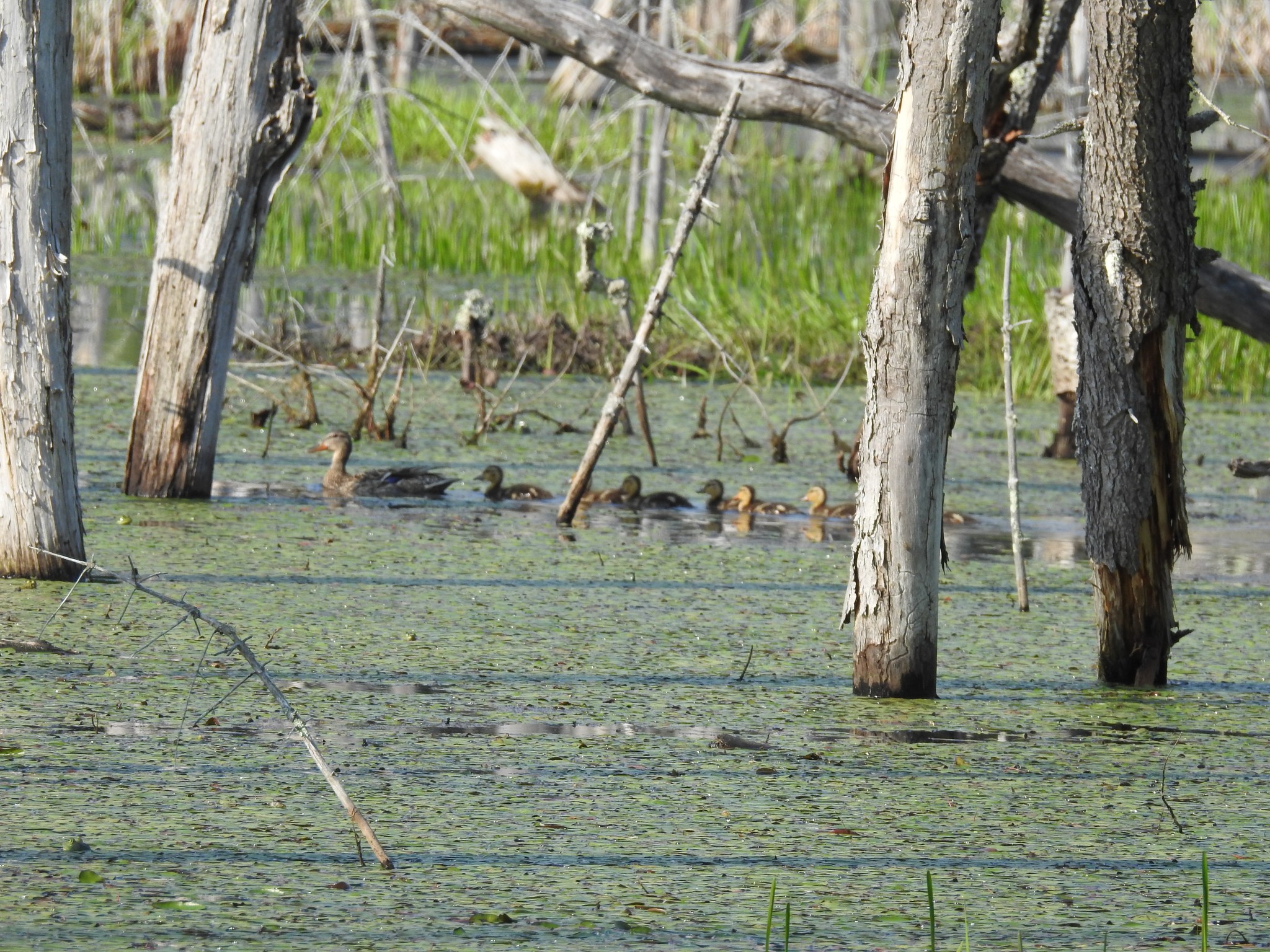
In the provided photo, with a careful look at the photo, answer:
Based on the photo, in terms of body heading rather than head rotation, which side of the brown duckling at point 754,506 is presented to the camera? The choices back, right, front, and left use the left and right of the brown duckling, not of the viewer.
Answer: left

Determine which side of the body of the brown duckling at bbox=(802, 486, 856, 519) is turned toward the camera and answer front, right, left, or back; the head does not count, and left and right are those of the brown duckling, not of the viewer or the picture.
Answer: left

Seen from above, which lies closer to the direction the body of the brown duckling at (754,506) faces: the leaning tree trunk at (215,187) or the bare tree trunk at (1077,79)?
the leaning tree trunk

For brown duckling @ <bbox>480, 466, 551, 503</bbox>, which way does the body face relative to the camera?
to the viewer's left

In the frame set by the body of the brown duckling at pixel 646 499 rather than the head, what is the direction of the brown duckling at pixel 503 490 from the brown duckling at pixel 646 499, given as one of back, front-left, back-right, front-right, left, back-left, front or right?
front

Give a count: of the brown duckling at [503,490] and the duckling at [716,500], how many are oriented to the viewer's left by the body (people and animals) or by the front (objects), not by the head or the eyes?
2

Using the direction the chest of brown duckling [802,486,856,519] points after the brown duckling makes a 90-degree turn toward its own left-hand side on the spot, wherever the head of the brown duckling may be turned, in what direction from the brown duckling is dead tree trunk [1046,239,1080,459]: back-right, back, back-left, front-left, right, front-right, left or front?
back-left

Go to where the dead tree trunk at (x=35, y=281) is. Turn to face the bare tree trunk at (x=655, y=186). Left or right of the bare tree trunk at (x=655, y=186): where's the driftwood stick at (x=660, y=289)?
right

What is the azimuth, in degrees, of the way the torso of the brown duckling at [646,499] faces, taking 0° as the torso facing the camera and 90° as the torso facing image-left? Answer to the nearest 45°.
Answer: approximately 90°

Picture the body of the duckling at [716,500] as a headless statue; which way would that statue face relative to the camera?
to the viewer's left

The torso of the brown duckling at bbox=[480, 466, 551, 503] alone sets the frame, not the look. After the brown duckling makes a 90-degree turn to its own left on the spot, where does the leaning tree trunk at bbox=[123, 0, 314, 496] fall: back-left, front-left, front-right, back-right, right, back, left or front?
front-right
